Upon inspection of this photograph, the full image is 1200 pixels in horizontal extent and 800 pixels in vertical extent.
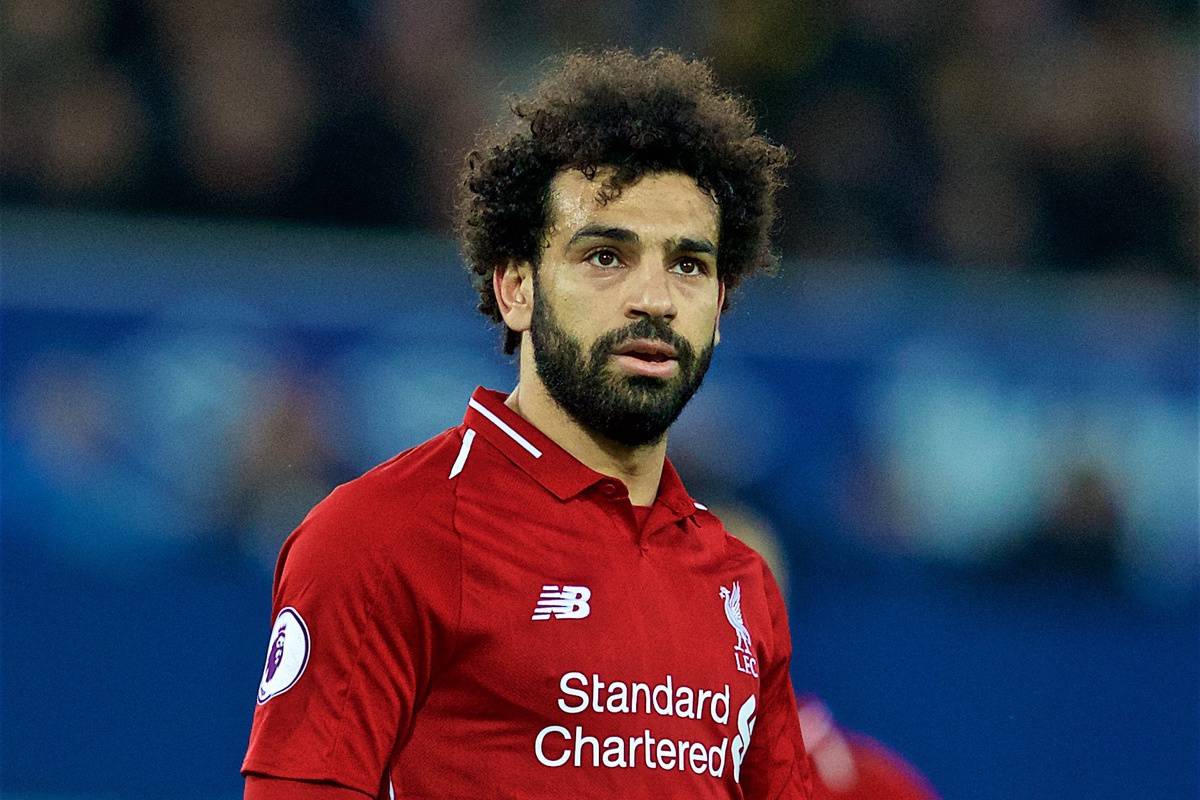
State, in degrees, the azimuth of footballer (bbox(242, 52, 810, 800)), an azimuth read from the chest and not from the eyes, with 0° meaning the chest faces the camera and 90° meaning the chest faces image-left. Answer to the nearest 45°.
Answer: approximately 315°
